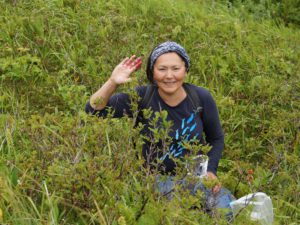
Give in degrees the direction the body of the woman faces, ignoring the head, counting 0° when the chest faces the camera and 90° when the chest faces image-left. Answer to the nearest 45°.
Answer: approximately 0°

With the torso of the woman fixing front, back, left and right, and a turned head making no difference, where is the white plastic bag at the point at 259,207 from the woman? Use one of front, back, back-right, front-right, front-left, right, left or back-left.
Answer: front-left
